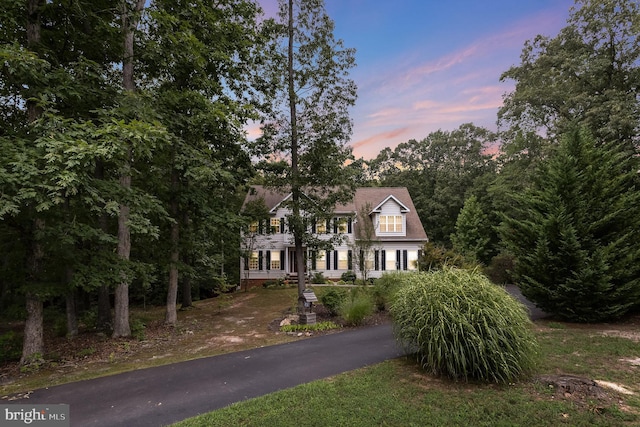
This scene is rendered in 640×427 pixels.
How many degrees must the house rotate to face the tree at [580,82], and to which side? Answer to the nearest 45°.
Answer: approximately 45° to its left

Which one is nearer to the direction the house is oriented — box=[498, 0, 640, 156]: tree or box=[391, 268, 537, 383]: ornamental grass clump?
the ornamental grass clump

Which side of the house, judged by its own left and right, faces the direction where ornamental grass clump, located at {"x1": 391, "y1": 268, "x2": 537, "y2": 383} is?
front

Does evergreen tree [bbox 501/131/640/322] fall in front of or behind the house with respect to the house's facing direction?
in front

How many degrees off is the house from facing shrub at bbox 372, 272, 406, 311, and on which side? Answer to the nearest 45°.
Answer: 0° — it already faces it

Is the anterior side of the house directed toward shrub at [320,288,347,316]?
yes

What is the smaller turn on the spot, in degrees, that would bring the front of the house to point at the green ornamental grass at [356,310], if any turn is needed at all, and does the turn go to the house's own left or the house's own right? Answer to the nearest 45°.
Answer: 0° — it already faces it

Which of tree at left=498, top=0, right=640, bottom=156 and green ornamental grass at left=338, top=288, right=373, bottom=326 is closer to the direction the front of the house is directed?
the green ornamental grass

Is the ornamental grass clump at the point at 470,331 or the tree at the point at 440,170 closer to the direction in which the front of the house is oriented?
the ornamental grass clump

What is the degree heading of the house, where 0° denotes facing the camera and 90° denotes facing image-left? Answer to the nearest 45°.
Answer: approximately 0°
